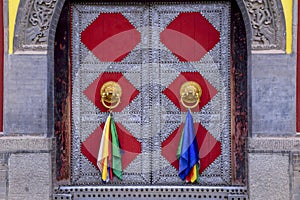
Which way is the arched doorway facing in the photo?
toward the camera

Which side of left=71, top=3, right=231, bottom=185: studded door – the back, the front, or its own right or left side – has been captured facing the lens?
front
